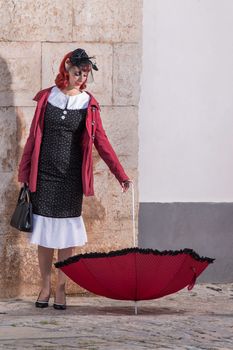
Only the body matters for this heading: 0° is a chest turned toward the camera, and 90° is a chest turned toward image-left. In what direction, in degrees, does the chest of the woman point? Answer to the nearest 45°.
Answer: approximately 0°
